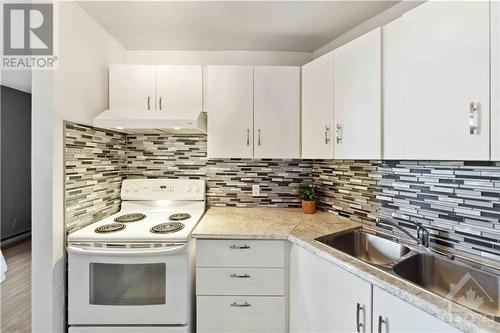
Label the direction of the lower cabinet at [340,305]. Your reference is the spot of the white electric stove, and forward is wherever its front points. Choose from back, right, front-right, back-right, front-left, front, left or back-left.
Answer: front-left

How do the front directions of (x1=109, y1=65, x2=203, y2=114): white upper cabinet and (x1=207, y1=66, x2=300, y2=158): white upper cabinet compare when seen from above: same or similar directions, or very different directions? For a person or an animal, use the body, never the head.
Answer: same or similar directions

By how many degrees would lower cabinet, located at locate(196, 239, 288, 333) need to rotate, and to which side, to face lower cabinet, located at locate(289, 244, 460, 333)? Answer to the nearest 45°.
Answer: approximately 45° to its left

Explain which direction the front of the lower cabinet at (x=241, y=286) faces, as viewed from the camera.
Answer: facing the viewer

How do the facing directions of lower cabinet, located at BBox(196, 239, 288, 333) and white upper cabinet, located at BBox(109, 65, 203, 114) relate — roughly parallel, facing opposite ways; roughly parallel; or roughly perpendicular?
roughly parallel

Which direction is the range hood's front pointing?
toward the camera

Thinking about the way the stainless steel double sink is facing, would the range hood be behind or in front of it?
in front

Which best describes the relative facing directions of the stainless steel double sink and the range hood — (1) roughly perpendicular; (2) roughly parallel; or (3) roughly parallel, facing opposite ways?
roughly perpendicular

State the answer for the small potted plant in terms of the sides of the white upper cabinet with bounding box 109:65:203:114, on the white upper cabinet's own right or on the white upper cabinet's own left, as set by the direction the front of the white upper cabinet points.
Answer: on the white upper cabinet's own left

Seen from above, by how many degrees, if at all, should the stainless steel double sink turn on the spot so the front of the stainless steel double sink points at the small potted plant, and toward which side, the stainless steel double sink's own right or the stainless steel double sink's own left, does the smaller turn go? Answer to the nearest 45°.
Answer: approximately 90° to the stainless steel double sink's own right

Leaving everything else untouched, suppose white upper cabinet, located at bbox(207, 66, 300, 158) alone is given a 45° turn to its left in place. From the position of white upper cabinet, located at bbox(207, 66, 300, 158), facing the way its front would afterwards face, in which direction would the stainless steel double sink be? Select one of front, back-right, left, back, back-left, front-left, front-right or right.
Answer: front

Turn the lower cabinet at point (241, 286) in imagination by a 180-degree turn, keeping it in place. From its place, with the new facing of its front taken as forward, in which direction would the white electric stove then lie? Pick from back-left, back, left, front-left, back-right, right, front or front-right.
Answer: left

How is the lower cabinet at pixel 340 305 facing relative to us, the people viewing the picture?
facing the viewer and to the left of the viewer
